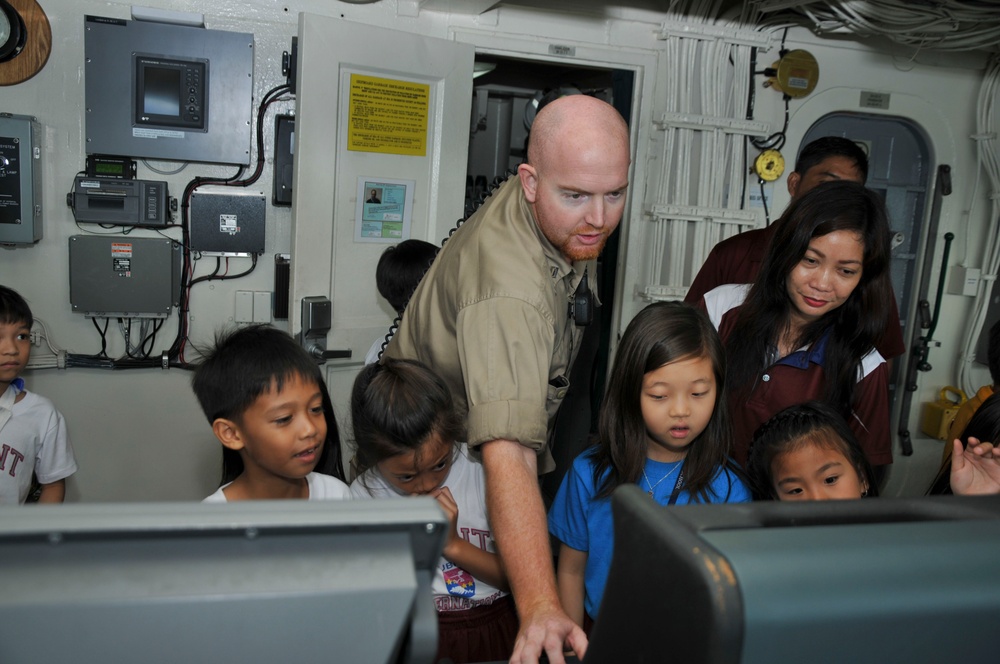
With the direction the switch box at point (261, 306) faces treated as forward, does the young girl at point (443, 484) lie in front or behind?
in front

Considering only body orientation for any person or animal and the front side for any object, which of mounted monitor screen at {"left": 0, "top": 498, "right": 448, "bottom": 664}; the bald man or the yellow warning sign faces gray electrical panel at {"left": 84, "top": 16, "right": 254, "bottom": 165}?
the mounted monitor screen

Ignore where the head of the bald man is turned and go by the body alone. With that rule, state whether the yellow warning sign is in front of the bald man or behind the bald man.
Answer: behind

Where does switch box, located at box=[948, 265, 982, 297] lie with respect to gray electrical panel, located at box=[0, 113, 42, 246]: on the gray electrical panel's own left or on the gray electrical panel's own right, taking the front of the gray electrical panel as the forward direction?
on the gray electrical panel's own left

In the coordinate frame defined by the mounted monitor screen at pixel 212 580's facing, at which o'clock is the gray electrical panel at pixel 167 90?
The gray electrical panel is roughly at 12 o'clock from the mounted monitor screen.

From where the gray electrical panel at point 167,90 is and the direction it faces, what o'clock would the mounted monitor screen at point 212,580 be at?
The mounted monitor screen is roughly at 12 o'clock from the gray electrical panel.

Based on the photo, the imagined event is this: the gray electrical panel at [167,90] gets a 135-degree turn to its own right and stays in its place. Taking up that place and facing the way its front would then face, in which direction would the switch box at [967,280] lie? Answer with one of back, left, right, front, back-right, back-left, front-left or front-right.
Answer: back-right

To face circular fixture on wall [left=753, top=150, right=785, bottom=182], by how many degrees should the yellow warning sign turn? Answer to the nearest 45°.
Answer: approximately 90° to its left

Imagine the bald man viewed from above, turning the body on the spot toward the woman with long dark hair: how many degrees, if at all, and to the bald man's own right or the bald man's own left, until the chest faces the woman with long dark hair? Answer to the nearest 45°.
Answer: approximately 90° to the bald man's own left

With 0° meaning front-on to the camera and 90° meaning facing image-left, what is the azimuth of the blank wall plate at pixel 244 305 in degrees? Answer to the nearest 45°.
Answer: approximately 0°

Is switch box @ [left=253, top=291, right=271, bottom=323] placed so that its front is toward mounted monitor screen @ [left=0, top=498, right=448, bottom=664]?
yes

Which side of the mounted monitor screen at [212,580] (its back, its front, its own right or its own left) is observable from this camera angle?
back
